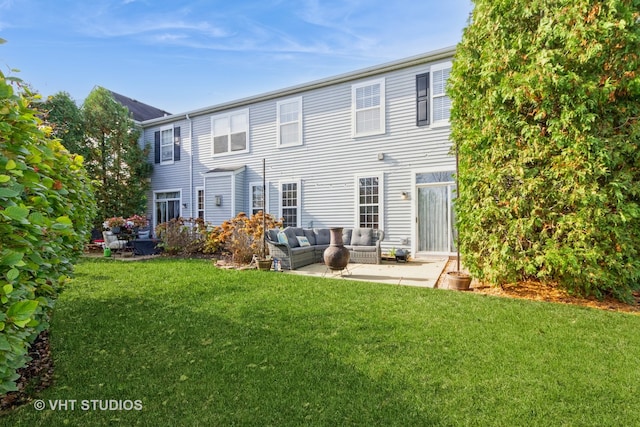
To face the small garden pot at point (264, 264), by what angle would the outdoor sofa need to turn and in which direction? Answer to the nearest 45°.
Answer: approximately 90° to its right

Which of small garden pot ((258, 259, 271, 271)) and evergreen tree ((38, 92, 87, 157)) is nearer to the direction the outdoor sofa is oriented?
the small garden pot

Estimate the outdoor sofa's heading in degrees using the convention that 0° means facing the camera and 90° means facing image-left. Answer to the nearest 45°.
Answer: approximately 315°

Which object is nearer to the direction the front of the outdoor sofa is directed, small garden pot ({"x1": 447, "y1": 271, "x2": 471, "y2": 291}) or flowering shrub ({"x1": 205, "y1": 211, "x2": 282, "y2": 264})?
the small garden pot

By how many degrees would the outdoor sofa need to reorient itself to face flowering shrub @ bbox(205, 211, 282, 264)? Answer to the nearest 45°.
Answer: approximately 135° to its right
